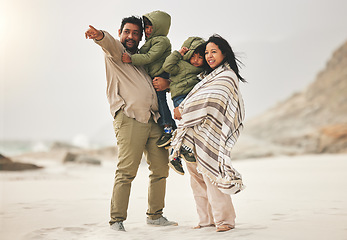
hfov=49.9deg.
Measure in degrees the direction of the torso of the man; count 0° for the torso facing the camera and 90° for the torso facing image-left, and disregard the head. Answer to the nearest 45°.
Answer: approximately 315°

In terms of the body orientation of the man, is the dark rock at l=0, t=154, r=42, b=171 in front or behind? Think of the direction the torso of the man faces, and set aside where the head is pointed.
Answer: behind

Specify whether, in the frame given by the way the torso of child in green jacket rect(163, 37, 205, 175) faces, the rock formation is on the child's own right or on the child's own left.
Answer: on the child's own left
